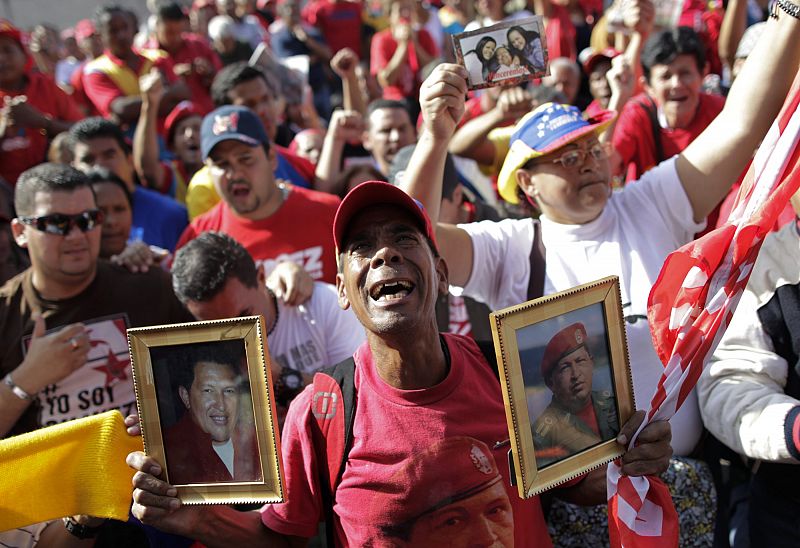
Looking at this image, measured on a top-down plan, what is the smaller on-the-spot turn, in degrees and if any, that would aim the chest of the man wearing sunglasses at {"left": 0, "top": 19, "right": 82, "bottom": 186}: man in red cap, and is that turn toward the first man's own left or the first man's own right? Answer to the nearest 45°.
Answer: approximately 135° to the first man's own left

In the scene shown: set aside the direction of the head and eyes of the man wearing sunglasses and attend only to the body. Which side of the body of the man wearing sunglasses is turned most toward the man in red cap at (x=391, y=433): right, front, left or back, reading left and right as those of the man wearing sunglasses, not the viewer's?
front

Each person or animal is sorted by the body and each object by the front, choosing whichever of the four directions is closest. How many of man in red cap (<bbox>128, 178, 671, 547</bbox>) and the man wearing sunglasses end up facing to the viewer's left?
0

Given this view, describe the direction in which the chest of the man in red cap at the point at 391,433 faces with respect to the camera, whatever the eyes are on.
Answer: toward the camera

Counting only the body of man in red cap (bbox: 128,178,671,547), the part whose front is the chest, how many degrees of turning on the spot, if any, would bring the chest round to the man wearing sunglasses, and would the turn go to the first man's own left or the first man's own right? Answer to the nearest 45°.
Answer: approximately 135° to the first man's own right

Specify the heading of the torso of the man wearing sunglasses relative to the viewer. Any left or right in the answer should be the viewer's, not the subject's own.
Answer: facing the viewer and to the right of the viewer
